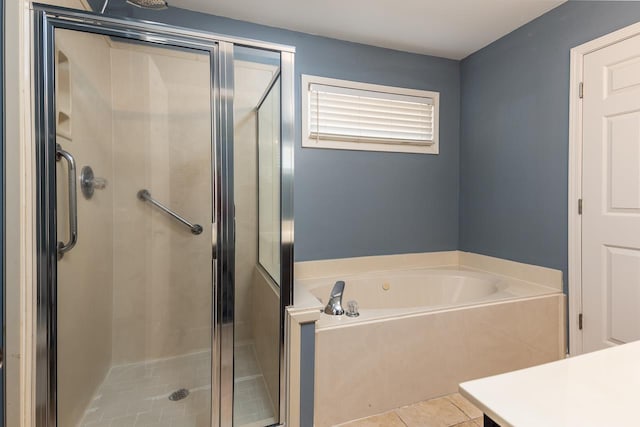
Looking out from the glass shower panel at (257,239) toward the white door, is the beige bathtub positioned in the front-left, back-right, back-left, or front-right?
front-left

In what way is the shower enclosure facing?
toward the camera

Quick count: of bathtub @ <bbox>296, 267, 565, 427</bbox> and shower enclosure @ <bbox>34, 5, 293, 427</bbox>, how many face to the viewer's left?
0

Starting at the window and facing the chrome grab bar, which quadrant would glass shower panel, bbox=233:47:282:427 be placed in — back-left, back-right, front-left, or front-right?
front-left

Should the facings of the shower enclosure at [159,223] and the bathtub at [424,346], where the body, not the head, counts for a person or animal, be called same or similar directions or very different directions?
same or similar directions

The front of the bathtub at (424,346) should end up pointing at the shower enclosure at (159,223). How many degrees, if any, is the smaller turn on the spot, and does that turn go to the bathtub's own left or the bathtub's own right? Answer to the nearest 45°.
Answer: approximately 90° to the bathtub's own right

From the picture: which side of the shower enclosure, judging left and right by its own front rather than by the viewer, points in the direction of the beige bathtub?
left

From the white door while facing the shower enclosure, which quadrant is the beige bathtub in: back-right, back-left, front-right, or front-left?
front-right

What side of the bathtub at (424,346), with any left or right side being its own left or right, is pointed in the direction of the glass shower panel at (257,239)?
right

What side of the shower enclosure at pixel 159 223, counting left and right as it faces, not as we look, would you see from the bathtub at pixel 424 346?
left

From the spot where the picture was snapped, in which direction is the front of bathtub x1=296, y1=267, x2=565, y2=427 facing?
facing the viewer and to the right of the viewer
